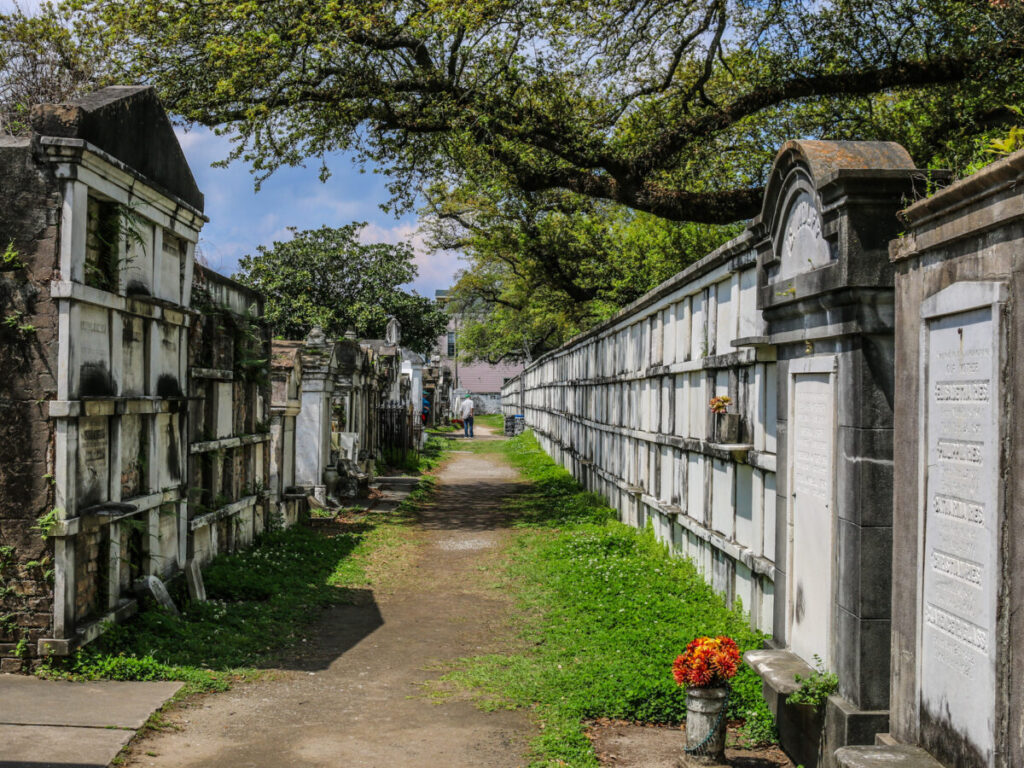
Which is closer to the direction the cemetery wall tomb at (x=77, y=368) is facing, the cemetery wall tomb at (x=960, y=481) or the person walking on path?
the cemetery wall tomb

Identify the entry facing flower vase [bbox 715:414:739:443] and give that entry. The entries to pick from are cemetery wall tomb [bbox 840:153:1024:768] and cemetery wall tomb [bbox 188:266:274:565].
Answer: cemetery wall tomb [bbox 188:266:274:565]

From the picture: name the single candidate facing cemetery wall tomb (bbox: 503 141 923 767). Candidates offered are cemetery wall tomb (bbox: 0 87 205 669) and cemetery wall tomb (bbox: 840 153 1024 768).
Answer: cemetery wall tomb (bbox: 0 87 205 669)

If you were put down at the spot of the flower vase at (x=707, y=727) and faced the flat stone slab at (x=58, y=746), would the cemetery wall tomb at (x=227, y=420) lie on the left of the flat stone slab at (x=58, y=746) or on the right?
right

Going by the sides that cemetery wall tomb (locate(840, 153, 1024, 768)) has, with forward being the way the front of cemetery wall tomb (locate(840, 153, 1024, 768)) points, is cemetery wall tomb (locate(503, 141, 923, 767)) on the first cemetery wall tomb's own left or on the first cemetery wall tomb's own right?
on the first cemetery wall tomb's own right

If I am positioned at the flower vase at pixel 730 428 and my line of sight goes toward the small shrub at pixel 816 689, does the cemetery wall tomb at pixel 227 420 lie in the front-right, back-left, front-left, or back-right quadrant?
back-right

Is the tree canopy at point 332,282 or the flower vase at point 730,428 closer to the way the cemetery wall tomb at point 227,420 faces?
the flower vase

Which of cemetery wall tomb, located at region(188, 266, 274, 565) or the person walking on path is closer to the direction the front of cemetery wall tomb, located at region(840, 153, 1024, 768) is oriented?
the cemetery wall tomb

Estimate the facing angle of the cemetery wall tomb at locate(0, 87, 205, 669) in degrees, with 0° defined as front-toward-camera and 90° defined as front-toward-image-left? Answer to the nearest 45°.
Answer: approximately 315°

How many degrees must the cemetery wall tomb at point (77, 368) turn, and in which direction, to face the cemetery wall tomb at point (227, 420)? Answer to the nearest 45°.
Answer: approximately 90° to its left

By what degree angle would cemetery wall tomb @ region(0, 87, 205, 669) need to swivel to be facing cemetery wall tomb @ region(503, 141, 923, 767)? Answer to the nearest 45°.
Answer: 0° — it already faces it
